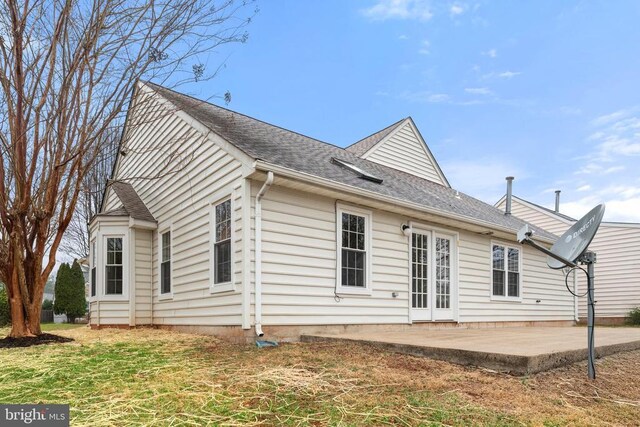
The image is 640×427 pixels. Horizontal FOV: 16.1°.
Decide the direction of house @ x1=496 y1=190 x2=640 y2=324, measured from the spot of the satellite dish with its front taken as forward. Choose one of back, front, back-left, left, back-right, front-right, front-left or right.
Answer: back-right

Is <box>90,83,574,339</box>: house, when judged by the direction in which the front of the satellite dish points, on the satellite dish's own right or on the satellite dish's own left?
on the satellite dish's own right

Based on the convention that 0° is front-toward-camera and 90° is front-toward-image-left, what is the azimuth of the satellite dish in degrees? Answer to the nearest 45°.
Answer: approximately 45°
